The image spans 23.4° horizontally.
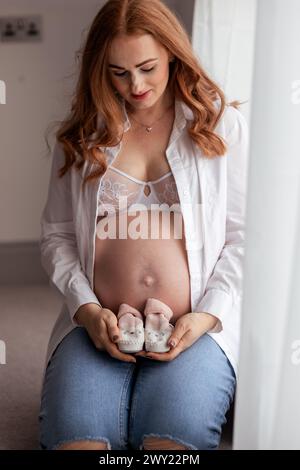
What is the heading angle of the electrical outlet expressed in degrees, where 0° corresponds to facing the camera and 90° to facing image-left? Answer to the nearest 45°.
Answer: approximately 0°

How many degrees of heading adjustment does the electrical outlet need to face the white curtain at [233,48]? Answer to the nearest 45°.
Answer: approximately 45° to its left
